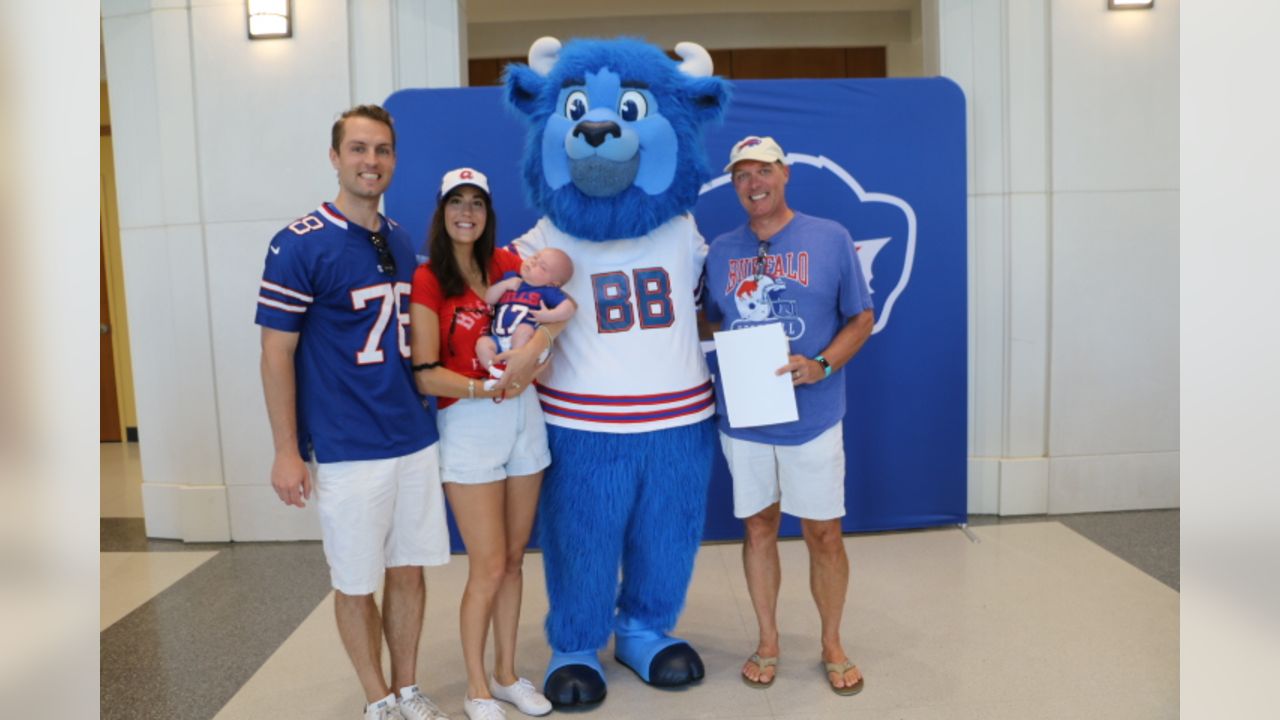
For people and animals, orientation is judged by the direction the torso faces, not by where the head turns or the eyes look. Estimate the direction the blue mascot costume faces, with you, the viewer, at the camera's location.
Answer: facing the viewer

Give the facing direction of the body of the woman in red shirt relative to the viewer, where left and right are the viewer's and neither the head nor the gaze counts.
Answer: facing the viewer and to the right of the viewer

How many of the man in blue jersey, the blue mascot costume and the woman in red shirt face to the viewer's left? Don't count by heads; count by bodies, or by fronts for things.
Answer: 0

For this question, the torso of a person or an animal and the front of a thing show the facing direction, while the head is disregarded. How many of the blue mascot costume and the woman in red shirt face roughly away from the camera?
0

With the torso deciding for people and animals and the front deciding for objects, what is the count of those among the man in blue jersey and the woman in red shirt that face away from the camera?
0

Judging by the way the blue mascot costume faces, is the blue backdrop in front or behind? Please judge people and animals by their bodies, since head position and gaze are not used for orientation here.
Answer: behind

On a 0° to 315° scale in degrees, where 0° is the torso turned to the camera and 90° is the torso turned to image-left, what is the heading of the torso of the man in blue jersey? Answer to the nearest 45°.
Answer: approximately 315°

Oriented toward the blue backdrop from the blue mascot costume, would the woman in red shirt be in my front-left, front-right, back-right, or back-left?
back-left
